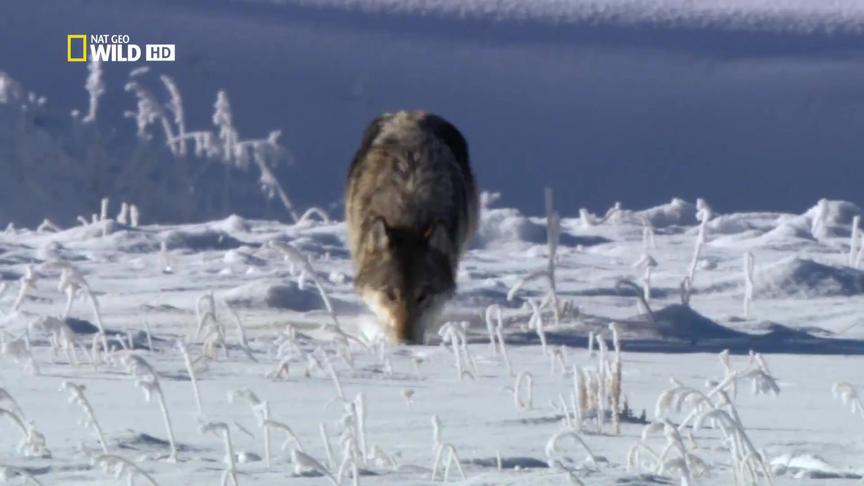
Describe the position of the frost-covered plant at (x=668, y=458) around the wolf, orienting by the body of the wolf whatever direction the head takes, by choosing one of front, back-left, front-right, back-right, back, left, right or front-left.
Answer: front

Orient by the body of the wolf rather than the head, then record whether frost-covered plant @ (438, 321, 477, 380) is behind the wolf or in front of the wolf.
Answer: in front

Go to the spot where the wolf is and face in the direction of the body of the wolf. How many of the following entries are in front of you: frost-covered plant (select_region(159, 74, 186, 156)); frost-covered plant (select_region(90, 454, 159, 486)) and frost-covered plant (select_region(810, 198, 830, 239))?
1

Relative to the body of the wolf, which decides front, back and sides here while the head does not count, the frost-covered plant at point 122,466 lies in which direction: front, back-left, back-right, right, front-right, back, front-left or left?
front

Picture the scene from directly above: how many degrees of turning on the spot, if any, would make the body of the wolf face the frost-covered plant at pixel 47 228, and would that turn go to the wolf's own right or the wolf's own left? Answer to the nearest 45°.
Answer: approximately 135° to the wolf's own right

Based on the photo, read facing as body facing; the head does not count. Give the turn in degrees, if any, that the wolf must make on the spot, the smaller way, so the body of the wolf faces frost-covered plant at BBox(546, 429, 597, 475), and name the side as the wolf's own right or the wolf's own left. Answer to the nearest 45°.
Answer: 0° — it already faces it

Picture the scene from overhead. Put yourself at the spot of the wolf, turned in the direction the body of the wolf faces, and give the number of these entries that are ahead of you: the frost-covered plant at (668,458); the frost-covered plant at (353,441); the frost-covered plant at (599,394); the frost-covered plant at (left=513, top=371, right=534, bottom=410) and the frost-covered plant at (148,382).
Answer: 5

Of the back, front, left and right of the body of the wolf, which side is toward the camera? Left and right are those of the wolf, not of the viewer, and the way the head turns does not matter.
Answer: front

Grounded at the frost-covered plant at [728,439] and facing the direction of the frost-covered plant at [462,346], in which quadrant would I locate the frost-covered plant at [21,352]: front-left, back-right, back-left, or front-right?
front-left

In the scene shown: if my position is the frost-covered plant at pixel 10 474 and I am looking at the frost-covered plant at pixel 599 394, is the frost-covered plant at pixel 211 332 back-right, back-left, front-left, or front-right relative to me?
front-left

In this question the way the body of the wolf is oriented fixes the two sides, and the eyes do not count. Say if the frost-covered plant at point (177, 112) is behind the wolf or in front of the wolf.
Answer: behind

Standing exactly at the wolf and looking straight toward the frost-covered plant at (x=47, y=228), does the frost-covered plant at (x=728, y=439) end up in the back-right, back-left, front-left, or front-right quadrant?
back-left

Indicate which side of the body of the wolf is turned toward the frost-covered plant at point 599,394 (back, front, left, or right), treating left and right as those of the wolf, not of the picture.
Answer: front

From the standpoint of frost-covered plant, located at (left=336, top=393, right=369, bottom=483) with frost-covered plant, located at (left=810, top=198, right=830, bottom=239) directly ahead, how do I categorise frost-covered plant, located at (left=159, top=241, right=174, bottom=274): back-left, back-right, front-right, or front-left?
front-left
